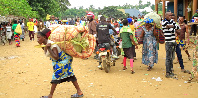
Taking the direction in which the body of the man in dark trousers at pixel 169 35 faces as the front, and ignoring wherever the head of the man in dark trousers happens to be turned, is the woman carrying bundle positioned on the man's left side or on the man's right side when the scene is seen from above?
on the man's right side

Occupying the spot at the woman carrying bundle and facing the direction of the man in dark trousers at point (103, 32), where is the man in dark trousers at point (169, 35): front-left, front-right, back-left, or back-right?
front-right

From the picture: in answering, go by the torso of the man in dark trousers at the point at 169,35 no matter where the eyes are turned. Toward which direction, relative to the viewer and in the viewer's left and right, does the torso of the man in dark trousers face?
facing the viewer and to the right of the viewer

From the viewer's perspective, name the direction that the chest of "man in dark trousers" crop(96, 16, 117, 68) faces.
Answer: away from the camera

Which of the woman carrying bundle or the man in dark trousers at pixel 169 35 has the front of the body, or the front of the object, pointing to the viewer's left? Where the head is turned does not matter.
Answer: the woman carrying bundle

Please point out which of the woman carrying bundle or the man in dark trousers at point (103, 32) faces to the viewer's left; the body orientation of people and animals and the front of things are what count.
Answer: the woman carrying bundle

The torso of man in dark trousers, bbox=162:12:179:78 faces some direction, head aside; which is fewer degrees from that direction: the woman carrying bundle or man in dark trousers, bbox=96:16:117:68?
the woman carrying bundle

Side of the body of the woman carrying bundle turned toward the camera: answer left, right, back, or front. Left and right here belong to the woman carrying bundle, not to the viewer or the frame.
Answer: left
